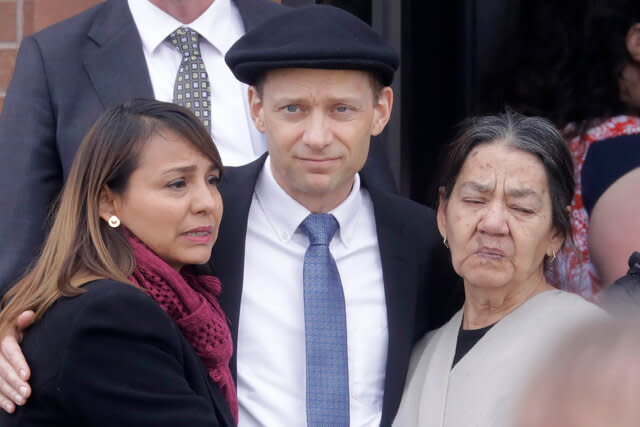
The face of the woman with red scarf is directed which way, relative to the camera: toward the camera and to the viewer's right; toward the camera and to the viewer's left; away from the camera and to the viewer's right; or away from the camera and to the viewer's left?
toward the camera and to the viewer's right

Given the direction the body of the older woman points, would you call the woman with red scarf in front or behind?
in front

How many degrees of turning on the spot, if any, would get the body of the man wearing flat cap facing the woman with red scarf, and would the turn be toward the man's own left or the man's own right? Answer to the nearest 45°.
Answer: approximately 45° to the man's own right

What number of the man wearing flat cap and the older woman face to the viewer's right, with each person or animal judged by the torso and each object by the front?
0

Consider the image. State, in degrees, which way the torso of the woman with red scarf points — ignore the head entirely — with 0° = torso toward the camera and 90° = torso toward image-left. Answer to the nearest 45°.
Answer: approximately 270°
